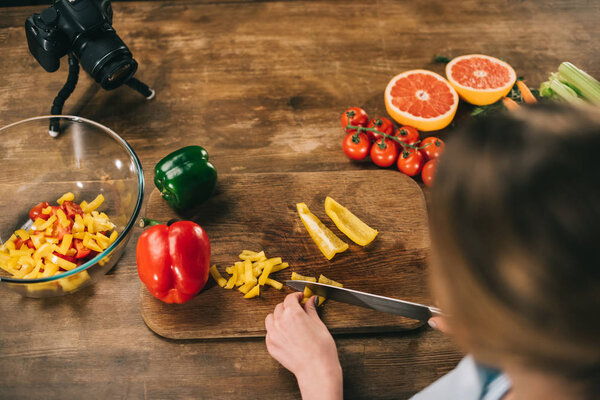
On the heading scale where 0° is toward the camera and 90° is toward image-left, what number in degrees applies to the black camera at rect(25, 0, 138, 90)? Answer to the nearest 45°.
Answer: approximately 315°

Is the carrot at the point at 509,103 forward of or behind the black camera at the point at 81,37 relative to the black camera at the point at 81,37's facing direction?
forward

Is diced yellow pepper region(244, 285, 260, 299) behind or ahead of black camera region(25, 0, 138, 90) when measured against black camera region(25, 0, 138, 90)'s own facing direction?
ahead

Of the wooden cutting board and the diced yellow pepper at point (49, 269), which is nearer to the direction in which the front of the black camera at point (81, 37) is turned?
the wooden cutting board

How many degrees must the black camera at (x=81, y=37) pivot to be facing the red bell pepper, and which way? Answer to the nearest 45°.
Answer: approximately 45° to its right

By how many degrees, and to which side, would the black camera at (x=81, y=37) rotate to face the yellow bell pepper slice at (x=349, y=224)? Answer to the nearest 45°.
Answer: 0° — it already faces it
